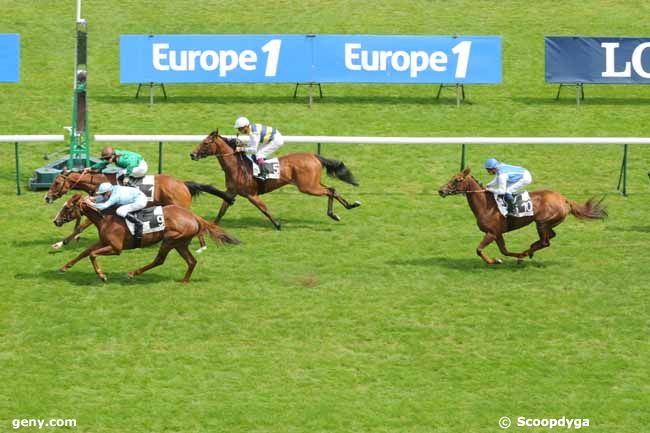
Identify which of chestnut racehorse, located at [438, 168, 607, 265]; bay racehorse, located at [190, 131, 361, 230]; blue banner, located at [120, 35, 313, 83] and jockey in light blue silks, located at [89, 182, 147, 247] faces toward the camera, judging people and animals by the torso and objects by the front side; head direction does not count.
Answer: the blue banner

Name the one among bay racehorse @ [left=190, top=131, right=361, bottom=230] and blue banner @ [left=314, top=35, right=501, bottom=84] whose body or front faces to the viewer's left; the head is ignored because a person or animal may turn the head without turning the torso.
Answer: the bay racehorse

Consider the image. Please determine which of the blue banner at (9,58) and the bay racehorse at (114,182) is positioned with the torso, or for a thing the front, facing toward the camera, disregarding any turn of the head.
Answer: the blue banner

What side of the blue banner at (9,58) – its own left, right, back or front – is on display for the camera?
front

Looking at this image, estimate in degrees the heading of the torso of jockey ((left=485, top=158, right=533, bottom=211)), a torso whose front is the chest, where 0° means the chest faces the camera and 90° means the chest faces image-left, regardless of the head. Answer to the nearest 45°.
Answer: approximately 90°

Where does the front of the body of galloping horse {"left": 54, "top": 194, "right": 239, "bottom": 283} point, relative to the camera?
to the viewer's left

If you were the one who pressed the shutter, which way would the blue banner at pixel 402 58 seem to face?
facing the viewer

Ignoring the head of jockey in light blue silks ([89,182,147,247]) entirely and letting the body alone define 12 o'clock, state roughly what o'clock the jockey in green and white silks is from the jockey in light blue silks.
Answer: The jockey in green and white silks is roughly at 3 o'clock from the jockey in light blue silks.

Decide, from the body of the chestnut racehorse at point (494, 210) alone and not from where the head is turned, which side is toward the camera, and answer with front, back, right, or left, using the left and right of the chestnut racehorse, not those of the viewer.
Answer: left

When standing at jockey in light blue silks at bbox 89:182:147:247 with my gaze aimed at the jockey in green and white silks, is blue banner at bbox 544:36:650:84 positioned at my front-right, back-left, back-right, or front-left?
front-right

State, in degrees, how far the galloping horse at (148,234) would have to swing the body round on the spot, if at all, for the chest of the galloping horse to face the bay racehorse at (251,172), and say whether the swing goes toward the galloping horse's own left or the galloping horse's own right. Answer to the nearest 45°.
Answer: approximately 135° to the galloping horse's own right

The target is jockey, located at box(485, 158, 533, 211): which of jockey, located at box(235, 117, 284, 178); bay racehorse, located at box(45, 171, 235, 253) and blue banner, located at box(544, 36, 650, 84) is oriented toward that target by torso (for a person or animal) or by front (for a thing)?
the blue banner

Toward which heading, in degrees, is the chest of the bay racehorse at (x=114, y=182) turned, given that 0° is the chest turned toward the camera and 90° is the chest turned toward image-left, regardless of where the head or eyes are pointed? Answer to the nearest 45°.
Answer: approximately 90°

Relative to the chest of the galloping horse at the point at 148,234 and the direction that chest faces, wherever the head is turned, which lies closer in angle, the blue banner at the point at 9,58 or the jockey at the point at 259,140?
the blue banner

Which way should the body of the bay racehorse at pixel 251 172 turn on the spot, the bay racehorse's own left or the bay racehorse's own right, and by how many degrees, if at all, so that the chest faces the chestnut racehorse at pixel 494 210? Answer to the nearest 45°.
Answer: approximately 135° to the bay racehorse's own left

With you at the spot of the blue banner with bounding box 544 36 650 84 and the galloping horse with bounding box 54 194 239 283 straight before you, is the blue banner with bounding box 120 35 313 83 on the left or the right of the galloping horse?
right
